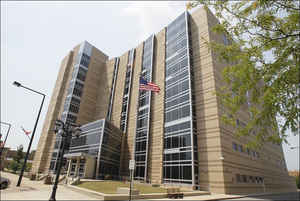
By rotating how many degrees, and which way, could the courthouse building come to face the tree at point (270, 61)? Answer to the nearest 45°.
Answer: approximately 45° to its left

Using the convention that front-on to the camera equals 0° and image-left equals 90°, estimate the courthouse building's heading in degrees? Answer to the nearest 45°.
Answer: approximately 45°
